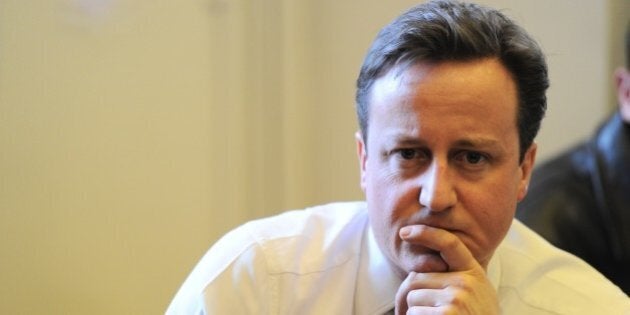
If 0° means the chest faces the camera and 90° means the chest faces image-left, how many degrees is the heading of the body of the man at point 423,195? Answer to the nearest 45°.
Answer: approximately 0°
